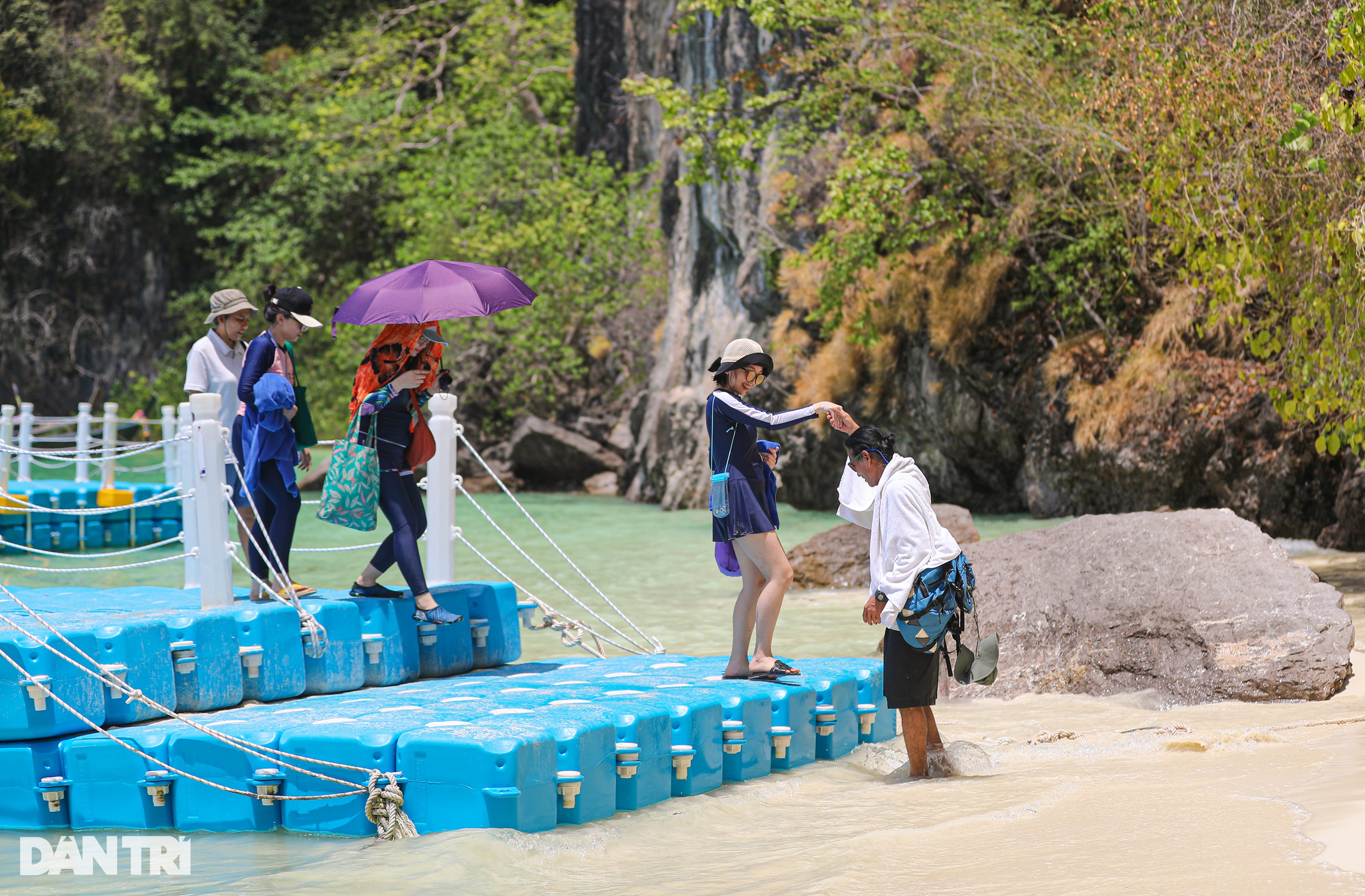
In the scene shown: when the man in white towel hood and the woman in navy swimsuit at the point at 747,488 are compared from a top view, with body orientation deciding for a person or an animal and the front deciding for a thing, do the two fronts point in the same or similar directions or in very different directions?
very different directions

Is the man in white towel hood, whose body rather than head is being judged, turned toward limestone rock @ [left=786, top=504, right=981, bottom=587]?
no

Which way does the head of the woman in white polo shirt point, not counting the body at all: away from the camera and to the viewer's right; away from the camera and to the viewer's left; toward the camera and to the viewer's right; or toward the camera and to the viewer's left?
toward the camera and to the viewer's right

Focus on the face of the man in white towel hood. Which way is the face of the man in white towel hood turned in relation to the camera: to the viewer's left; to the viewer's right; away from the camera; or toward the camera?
to the viewer's left

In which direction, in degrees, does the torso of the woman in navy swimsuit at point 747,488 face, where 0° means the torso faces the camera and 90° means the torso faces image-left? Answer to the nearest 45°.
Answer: approximately 270°

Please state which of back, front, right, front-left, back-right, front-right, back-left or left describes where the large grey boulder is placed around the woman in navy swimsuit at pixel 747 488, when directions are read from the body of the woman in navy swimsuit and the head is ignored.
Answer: front-left

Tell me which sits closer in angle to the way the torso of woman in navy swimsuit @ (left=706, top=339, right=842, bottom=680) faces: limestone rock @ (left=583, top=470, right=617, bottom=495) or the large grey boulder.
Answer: the large grey boulder

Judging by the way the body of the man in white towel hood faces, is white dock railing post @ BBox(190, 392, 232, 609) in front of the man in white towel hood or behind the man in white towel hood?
in front

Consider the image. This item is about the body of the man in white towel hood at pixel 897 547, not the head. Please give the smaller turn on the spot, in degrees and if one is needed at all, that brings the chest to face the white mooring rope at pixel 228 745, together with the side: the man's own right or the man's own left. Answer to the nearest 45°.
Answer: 0° — they already face it

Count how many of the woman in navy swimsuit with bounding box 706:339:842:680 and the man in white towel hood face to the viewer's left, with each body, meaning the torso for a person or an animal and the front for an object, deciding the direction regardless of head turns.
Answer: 1

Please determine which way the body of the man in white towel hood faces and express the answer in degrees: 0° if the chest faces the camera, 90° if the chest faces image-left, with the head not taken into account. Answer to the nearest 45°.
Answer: approximately 90°
